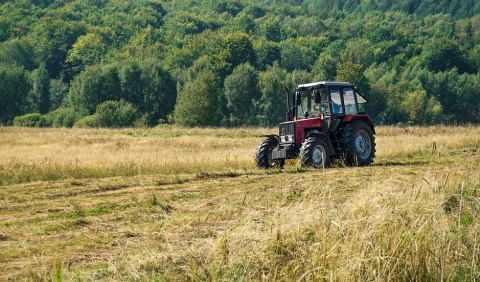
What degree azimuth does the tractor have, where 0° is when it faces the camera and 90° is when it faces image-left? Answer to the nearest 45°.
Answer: approximately 45°
